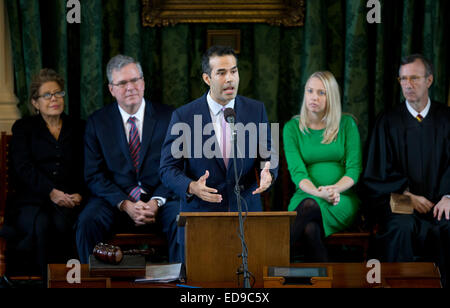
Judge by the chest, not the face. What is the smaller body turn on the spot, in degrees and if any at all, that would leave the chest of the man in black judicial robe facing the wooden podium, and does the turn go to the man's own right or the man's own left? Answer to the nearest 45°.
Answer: approximately 45° to the man's own right

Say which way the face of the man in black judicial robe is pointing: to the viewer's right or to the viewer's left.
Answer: to the viewer's left

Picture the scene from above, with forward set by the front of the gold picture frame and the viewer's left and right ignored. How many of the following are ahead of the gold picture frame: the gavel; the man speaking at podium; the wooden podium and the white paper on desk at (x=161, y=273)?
4

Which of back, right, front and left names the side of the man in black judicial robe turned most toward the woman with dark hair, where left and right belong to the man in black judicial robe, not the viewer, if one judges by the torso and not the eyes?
right
